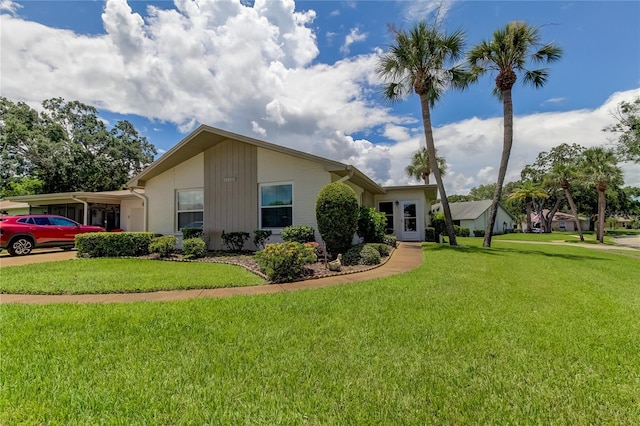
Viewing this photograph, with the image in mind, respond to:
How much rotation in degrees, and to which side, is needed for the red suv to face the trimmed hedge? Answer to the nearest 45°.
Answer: approximately 45° to its right

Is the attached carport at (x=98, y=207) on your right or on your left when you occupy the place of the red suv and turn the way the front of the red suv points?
on your left

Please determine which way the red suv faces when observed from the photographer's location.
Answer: facing to the right of the viewer
